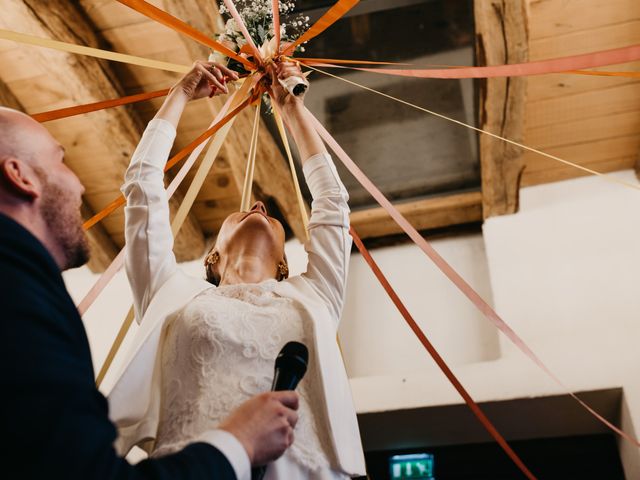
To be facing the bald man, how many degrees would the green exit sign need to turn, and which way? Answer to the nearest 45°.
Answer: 0° — it already faces them

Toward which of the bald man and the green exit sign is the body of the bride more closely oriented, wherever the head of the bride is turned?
the bald man

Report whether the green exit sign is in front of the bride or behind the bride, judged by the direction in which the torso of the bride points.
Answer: behind

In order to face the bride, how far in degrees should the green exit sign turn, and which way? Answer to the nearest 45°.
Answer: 0° — it already faces them

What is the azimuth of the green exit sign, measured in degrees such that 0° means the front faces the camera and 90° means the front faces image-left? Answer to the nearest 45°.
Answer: approximately 0°

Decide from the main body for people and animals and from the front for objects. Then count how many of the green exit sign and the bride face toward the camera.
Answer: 2
